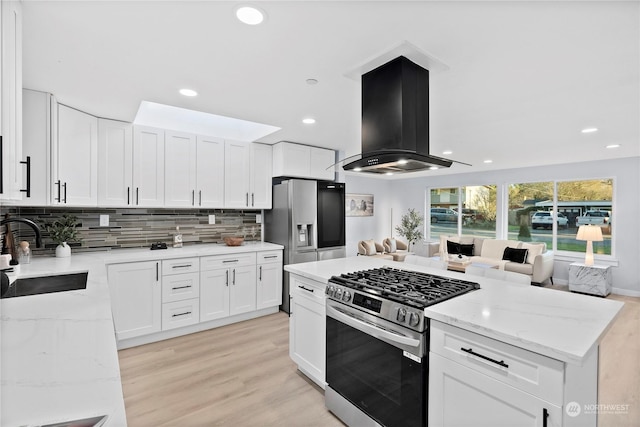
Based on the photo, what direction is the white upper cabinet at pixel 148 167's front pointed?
toward the camera

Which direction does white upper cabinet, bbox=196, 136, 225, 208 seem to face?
toward the camera

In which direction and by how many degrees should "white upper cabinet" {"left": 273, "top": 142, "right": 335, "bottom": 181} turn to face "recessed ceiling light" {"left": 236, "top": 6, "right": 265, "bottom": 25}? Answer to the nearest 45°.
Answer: approximately 45° to its right

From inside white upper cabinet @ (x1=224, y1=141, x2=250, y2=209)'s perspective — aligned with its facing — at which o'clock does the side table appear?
The side table is roughly at 9 o'clock from the white upper cabinet.

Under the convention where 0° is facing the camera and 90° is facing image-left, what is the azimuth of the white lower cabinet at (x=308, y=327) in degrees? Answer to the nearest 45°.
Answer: approximately 45°

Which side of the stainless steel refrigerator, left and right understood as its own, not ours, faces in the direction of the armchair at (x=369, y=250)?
left

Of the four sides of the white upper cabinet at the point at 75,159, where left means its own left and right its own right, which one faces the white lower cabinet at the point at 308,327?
front

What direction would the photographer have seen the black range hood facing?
facing the viewer and to the left of the viewer

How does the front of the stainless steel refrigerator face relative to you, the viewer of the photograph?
facing the viewer and to the right of the viewer
